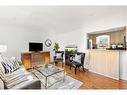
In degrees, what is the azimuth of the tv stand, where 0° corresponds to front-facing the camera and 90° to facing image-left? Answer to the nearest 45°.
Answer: approximately 315°

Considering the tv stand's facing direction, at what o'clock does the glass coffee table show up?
The glass coffee table is roughly at 12 o'clock from the tv stand.

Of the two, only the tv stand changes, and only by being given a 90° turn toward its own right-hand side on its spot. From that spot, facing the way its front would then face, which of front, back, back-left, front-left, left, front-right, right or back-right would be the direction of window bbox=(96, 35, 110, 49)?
back-left
